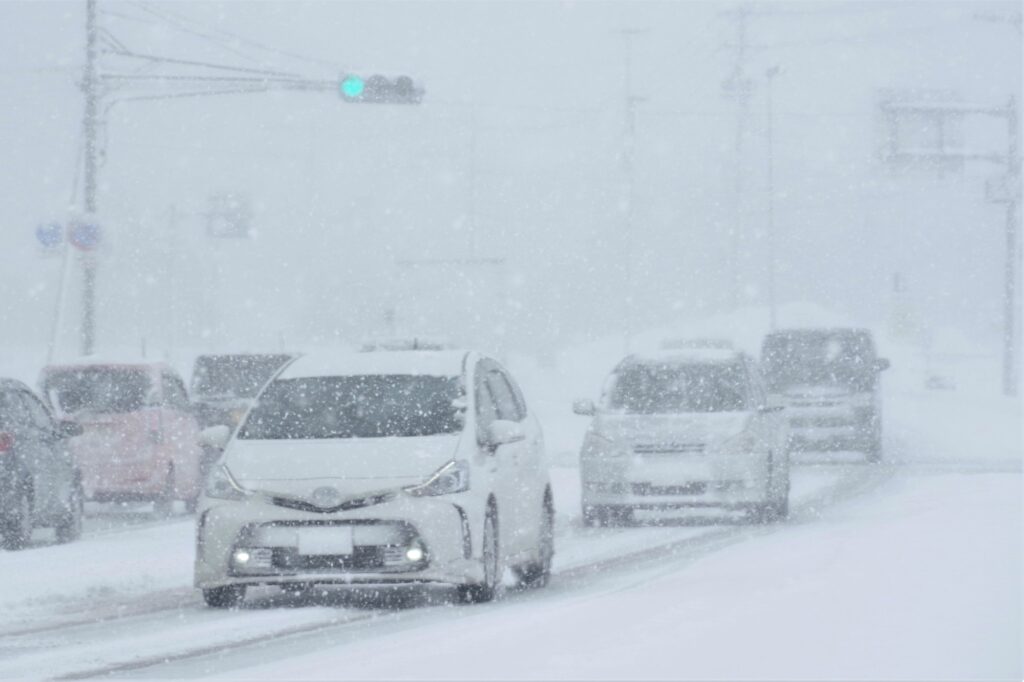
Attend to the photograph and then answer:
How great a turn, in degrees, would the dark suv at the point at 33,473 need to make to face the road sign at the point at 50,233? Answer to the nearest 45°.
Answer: approximately 45° to its left

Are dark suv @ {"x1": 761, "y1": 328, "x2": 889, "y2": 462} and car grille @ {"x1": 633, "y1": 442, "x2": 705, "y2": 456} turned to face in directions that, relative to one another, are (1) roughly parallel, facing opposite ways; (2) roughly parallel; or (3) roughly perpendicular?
roughly parallel

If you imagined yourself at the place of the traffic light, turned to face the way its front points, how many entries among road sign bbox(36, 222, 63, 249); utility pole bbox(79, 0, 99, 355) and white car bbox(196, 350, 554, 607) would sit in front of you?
1

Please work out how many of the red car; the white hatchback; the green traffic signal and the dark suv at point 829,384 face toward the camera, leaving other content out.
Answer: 3

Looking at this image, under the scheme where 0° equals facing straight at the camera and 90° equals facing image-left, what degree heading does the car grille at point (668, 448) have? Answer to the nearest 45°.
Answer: approximately 0°

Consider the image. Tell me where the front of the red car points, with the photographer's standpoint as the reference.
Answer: facing away from the viewer and to the right of the viewer

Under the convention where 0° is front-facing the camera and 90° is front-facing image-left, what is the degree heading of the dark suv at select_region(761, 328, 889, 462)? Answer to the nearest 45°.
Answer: approximately 0°

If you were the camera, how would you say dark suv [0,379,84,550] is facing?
facing away from the viewer and to the right of the viewer

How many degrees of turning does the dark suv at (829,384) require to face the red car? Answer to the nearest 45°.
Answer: approximately 45° to its right

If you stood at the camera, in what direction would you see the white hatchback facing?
facing the viewer

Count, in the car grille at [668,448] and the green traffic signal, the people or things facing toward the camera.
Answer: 2

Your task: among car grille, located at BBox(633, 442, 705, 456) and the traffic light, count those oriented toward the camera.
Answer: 2

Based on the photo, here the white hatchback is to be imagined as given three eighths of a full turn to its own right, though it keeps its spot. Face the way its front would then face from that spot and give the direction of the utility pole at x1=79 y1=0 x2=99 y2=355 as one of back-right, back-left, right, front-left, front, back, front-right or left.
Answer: front

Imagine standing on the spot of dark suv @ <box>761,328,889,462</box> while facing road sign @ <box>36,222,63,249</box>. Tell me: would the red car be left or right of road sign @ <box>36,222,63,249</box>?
left

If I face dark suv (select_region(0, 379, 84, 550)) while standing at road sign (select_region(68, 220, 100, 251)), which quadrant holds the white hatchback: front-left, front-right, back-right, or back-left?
front-left
